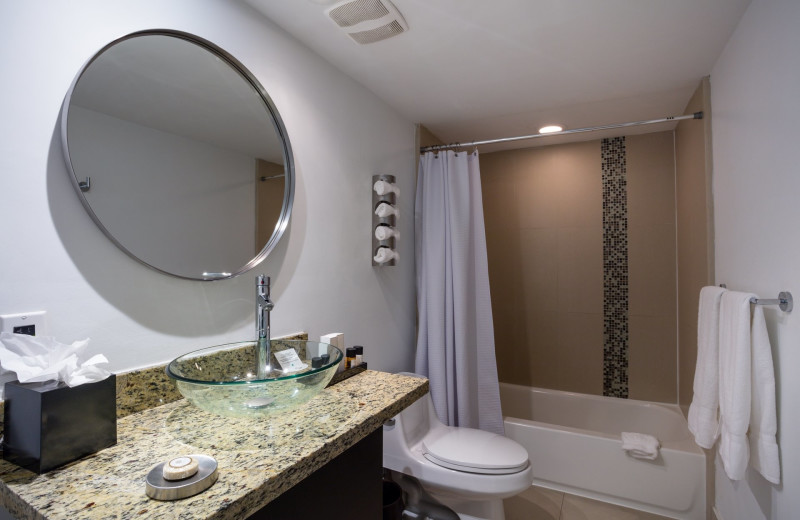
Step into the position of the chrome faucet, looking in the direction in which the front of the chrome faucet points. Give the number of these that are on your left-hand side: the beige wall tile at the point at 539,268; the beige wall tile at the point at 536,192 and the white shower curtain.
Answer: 3

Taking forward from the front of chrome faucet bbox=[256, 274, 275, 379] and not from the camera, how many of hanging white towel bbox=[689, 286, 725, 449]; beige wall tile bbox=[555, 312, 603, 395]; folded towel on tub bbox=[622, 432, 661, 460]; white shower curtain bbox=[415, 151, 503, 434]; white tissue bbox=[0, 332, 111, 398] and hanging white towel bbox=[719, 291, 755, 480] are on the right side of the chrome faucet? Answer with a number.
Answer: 1

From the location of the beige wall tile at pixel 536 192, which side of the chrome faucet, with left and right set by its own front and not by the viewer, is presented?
left

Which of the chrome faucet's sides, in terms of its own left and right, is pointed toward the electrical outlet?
right

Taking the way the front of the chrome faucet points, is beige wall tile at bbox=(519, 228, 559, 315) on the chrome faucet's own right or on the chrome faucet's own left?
on the chrome faucet's own left

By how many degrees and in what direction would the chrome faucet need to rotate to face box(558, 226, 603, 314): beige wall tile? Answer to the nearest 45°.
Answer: approximately 90° to its left

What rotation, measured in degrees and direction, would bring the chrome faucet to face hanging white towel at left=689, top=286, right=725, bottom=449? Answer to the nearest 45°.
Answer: approximately 45° to its left

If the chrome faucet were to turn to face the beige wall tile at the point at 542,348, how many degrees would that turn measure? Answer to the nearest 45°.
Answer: approximately 90° to its left

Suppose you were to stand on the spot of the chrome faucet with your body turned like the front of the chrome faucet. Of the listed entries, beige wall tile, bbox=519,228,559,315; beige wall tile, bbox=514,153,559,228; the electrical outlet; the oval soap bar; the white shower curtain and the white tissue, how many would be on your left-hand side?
3

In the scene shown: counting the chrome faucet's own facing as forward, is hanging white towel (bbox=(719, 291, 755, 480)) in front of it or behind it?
in front

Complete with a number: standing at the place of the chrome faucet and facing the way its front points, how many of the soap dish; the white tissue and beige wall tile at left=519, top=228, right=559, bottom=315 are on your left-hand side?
1

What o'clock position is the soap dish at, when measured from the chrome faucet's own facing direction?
The soap dish is roughly at 2 o'clock from the chrome faucet.

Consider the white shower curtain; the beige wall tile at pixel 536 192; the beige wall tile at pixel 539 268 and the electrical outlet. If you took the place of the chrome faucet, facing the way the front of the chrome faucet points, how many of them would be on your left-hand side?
3

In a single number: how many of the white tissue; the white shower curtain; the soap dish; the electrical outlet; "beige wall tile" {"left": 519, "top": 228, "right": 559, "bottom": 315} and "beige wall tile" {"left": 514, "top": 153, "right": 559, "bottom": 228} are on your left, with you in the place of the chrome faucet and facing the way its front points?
3

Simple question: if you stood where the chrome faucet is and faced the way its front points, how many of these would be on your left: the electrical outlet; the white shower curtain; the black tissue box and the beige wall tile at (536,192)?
2

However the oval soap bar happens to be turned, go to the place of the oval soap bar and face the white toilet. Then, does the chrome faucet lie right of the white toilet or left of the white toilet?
left

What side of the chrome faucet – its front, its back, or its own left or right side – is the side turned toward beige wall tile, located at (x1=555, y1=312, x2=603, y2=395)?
left

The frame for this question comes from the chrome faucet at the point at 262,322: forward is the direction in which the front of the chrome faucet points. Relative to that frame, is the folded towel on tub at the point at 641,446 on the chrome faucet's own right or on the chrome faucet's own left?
on the chrome faucet's own left

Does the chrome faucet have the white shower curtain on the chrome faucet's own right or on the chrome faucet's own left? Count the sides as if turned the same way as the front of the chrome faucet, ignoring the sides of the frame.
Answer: on the chrome faucet's own left

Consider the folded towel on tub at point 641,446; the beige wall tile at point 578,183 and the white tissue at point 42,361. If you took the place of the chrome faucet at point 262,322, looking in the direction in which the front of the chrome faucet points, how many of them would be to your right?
1

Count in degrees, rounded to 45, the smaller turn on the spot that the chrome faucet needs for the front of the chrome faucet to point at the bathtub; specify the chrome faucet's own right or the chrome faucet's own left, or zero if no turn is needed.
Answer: approximately 45° to the chrome faucet's own left

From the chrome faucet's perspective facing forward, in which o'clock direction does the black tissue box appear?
The black tissue box is roughly at 3 o'clock from the chrome faucet.
